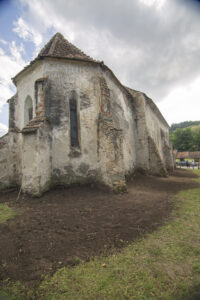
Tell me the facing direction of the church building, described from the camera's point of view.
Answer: facing away from the viewer and to the right of the viewer
